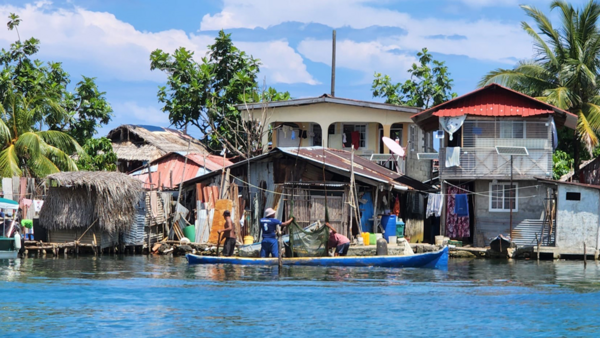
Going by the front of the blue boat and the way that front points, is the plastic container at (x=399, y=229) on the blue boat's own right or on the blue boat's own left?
on the blue boat's own left

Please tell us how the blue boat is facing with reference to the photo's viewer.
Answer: facing to the right of the viewer

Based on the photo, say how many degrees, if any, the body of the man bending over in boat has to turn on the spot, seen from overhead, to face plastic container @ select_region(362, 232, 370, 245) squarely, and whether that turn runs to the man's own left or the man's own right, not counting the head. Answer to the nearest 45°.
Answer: approximately 90° to the man's own right

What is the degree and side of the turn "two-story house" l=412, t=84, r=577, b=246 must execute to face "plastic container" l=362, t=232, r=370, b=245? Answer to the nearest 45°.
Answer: approximately 45° to its right

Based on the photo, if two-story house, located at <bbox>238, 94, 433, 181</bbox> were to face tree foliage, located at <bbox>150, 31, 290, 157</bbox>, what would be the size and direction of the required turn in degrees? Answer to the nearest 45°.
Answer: approximately 135° to its right

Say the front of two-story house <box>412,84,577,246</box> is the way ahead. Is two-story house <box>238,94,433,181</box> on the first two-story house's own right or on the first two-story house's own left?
on the first two-story house's own right

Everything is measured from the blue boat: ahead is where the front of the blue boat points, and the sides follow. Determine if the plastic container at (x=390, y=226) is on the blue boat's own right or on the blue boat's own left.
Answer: on the blue boat's own left

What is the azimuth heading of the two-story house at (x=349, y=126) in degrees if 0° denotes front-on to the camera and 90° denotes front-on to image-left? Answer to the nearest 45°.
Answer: approximately 0°

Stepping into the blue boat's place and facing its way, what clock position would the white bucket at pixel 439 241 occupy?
The white bucket is roughly at 10 o'clock from the blue boat.

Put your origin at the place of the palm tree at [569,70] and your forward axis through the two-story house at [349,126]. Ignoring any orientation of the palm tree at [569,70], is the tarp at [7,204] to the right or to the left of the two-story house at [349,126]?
left

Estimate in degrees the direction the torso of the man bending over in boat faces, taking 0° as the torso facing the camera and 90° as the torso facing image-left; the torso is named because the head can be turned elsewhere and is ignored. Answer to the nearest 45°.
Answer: approximately 90°

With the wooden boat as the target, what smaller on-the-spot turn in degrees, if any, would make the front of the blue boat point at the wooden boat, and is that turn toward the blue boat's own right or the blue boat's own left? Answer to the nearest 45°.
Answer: approximately 45° to the blue boat's own left

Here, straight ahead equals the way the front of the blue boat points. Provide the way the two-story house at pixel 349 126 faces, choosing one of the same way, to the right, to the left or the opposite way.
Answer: to the right

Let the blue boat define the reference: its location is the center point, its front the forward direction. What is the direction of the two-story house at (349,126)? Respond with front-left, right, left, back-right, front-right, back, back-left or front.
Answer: left

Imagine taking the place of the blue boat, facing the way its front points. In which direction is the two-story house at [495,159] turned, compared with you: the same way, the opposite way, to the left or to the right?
to the right

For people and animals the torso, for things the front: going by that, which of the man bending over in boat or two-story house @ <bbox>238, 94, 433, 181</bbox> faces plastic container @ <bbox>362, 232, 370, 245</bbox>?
the two-story house
